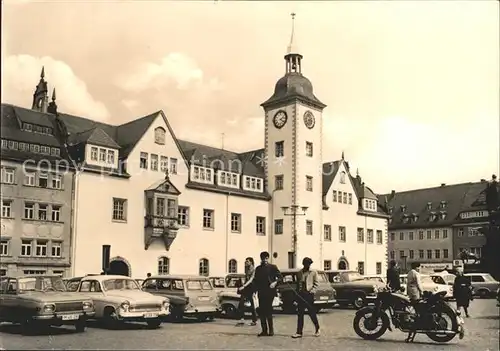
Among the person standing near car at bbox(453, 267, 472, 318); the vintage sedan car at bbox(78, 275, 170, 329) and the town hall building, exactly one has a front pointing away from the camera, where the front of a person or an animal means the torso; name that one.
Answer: the person standing near car

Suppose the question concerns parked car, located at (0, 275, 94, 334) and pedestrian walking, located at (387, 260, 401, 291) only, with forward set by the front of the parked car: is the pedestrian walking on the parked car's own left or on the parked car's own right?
on the parked car's own left

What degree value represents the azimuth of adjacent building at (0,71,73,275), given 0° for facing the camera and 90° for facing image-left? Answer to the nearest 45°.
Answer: approximately 315°

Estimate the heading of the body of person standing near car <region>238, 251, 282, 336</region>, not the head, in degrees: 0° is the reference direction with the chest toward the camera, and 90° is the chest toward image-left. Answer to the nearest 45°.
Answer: approximately 0°

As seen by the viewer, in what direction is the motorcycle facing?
to the viewer's left

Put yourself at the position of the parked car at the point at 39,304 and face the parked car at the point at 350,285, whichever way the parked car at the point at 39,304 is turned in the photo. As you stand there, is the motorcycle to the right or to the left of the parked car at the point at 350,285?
right

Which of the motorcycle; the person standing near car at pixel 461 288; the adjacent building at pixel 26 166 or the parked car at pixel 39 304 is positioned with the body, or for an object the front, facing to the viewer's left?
the motorcycle
